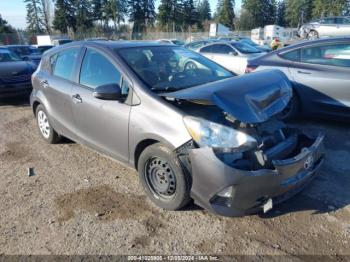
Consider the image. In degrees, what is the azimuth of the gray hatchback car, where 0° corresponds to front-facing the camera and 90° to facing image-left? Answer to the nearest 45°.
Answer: approximately 315°

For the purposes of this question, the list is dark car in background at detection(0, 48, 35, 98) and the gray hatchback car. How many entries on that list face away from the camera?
0

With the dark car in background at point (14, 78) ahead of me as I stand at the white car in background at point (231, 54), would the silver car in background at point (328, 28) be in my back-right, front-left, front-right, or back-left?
back-right

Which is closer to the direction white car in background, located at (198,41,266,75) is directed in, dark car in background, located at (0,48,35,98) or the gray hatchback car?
the gray hatchback car

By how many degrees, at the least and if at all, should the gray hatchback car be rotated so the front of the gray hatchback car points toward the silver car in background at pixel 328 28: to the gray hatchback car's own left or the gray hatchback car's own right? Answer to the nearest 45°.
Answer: approximately 90° to the gray hatchback car's own left

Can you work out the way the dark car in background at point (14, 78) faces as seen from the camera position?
facing the viewer and to the right of the viewer

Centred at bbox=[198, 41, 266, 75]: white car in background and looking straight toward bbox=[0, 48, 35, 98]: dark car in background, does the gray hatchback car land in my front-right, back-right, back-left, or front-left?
front-left

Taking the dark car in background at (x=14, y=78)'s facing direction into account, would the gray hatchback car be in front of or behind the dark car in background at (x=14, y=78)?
in front

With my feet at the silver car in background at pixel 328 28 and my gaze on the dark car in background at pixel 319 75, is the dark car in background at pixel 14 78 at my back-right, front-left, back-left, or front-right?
front-right

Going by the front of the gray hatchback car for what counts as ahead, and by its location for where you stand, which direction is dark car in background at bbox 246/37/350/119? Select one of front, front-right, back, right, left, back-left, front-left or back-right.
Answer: left
